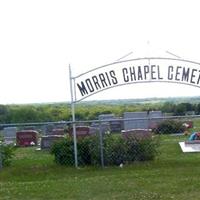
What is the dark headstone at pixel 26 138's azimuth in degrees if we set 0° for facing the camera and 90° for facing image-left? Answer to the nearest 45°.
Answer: approximately 0°

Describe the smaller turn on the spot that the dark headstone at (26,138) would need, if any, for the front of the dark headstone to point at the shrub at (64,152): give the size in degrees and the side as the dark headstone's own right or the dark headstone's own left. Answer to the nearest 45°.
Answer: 0° — it already faces it

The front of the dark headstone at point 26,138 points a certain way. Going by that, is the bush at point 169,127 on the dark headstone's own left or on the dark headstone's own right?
on the dark headstone's own left
